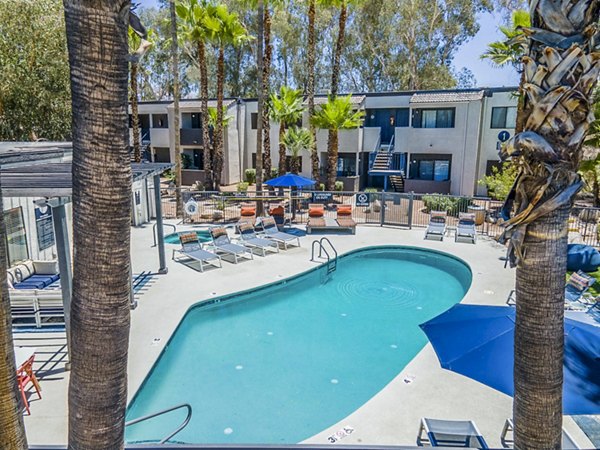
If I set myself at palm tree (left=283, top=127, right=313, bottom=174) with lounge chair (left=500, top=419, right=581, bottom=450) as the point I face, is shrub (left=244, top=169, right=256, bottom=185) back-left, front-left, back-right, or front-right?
back-right

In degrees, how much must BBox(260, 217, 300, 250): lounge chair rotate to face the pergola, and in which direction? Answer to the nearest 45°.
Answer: approximately 90° to its right

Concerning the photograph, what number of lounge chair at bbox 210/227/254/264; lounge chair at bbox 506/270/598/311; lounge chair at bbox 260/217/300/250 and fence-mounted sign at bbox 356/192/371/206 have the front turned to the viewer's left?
1

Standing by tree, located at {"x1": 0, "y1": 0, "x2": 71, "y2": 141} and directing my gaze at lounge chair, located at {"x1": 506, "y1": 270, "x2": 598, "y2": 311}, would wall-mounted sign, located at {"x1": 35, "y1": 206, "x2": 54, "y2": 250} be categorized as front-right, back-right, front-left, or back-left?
front-right

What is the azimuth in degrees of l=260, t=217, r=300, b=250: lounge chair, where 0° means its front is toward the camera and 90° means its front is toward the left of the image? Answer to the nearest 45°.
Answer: approximately 315°

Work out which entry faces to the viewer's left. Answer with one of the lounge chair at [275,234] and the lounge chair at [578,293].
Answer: the lounge chair at [578,293]

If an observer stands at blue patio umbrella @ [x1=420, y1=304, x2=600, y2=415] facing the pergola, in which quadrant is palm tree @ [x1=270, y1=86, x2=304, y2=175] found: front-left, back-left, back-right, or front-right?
front-right

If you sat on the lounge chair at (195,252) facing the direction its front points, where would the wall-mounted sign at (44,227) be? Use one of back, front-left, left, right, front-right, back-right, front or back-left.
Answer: back-right

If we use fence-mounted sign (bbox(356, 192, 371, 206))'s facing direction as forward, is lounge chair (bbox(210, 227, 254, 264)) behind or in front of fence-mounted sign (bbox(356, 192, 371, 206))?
in front

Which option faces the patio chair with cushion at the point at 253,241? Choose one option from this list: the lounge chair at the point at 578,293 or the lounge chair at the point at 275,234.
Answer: the lounge chair at the point at 578,293

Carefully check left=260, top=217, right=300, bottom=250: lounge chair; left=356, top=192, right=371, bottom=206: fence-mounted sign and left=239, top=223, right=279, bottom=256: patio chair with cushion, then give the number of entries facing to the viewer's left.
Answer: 0

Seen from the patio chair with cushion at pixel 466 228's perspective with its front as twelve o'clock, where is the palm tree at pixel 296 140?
The palm tree is roughly at 4 o'clock from the patio chair with cushion.

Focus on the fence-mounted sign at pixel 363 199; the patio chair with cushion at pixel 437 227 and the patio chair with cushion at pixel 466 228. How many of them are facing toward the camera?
3

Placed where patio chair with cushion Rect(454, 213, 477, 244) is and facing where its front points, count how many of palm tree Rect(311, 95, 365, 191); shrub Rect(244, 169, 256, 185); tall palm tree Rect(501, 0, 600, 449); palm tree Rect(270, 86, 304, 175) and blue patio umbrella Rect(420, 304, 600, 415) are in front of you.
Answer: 2

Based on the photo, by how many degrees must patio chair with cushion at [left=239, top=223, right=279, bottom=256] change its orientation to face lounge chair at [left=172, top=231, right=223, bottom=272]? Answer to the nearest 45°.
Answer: approximately 90° to its right

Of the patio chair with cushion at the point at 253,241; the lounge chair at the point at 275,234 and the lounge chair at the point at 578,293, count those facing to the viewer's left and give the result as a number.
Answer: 1

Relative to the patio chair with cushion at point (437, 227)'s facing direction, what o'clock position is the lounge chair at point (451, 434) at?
The lounge chair is roughly at 12 o'clock from the patio chair with cushion.

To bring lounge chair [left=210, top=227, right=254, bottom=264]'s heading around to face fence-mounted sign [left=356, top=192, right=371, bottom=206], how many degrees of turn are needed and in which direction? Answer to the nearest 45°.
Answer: approximately 90° to its left

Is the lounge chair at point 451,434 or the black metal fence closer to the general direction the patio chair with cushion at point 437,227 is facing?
the lounge chair

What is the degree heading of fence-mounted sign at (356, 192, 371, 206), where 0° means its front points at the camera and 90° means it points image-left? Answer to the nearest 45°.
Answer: approximately 0°
